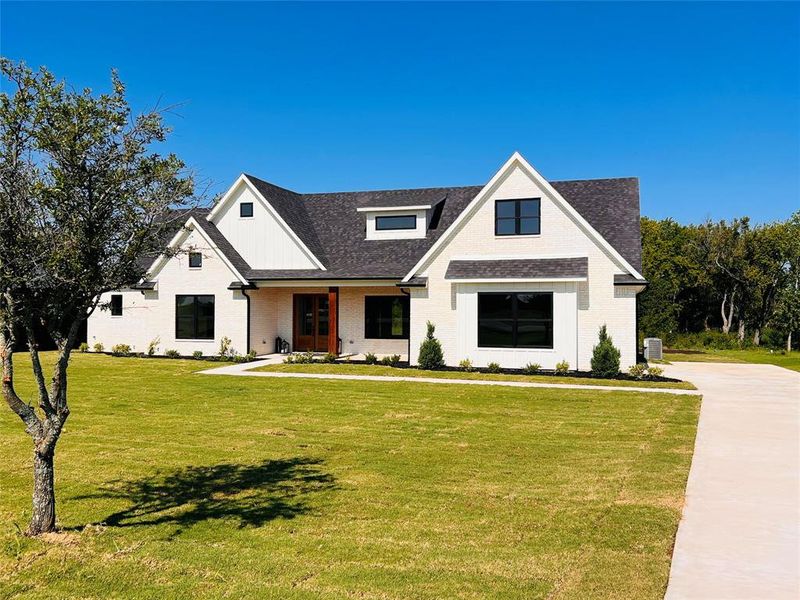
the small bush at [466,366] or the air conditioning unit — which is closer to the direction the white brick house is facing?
the small bush

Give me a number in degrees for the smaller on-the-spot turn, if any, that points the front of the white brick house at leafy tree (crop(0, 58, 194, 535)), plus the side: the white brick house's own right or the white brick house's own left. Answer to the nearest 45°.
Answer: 0° — it already faces it

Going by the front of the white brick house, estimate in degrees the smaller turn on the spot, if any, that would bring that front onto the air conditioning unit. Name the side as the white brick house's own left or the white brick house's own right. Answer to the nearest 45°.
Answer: approximately 90° to the white brick house's own left

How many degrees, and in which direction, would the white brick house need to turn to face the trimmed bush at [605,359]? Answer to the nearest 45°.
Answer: approximately 45° to its left

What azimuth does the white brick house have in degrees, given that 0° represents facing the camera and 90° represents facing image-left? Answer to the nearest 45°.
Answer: approximately 0°
